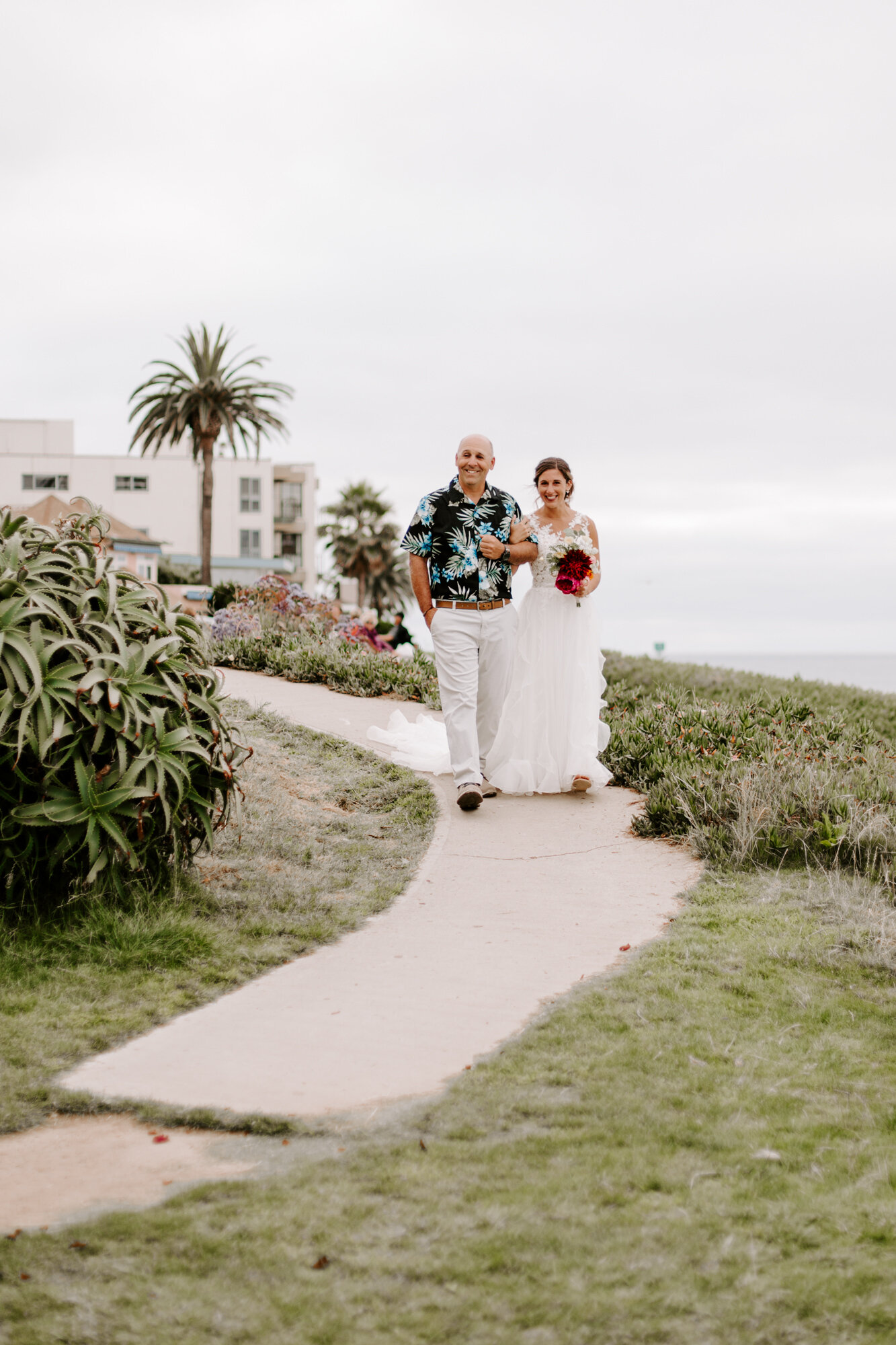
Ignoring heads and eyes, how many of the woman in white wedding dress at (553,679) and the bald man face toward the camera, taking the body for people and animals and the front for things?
2

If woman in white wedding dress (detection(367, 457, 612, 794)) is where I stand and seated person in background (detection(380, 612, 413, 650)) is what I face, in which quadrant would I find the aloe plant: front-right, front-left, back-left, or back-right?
back-left

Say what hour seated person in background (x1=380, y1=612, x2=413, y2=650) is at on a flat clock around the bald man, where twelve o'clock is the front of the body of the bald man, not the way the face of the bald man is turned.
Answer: The seated person in background is roughly at 6 o'clock from the bald man.

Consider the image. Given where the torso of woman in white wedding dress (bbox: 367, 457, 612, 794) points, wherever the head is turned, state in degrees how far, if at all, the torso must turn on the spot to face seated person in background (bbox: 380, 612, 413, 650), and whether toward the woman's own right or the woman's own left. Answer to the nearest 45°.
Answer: approximately 180°

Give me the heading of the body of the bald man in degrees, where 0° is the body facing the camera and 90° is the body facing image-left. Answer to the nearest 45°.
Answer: approximately 0°
